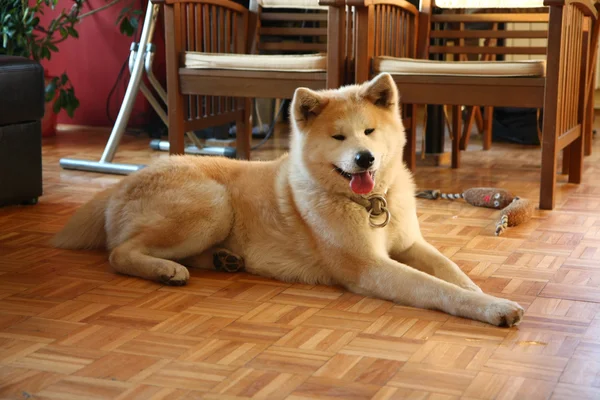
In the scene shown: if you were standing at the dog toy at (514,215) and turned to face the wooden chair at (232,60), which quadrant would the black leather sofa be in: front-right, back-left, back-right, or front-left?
front-left

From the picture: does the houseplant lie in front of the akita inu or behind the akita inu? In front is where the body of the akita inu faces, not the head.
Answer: behind

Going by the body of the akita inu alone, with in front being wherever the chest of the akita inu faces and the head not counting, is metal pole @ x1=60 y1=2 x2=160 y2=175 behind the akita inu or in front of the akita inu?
behind

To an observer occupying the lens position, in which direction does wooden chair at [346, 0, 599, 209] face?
facing the viewer and to the left of the viewer

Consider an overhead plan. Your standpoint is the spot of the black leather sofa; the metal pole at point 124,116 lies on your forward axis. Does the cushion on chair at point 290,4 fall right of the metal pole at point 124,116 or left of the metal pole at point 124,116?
right

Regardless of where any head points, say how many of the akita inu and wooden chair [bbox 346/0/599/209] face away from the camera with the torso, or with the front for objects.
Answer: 0

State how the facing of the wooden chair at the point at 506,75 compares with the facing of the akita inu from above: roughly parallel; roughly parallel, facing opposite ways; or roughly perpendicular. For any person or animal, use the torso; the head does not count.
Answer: roughly perpendicular

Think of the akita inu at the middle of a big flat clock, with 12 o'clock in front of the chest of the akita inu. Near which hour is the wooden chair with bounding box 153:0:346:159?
The wooden chair is roughly at 7 o'clock from the akita inu.

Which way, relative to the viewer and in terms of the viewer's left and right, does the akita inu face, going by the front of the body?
facing the viewer and to the right of the viewer

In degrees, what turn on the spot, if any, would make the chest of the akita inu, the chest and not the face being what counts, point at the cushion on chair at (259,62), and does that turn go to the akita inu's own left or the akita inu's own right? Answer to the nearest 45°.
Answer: approximately 135° to the akita inu's own left

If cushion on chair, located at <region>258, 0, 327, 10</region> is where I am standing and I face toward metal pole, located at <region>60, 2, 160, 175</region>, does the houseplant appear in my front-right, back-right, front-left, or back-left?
front-right

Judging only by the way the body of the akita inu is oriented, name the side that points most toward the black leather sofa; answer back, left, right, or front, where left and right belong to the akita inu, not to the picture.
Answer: back

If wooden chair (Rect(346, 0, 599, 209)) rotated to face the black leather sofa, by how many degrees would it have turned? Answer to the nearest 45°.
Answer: approximately 45° to its right
